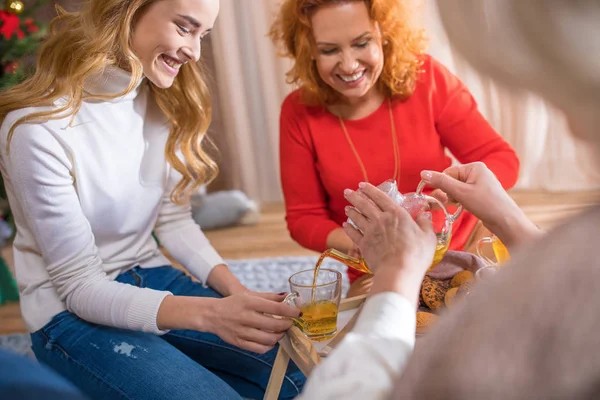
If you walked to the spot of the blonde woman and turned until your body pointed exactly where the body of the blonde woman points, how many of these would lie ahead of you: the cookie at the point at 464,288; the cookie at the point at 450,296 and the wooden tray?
3

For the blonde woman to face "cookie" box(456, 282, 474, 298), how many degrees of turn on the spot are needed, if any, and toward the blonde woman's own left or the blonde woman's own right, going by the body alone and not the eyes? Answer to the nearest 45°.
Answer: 0° — they already face it

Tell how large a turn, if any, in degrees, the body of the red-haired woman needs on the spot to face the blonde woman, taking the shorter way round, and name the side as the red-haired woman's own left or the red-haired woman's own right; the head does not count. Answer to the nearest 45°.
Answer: approximately 45° to the red-haired woman's own right

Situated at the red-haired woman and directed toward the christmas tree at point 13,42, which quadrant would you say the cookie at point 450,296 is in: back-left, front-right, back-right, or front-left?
back-left

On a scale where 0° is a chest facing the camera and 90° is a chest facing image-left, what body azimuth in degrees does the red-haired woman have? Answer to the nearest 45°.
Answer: approximately 0°

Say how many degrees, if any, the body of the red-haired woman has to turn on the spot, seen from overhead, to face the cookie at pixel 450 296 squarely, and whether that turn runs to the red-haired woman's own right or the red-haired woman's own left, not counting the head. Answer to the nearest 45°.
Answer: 0° — they already face it

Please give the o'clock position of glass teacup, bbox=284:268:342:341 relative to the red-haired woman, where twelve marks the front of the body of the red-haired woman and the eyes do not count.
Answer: The glass teacup is roughly at 12 o'clock from the red-haired woman.

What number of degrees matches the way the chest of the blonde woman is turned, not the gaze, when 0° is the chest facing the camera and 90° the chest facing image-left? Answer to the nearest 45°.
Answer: approximately 315°

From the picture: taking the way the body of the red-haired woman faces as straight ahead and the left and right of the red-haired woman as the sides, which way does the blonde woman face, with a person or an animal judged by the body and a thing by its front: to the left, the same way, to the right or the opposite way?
to the left
